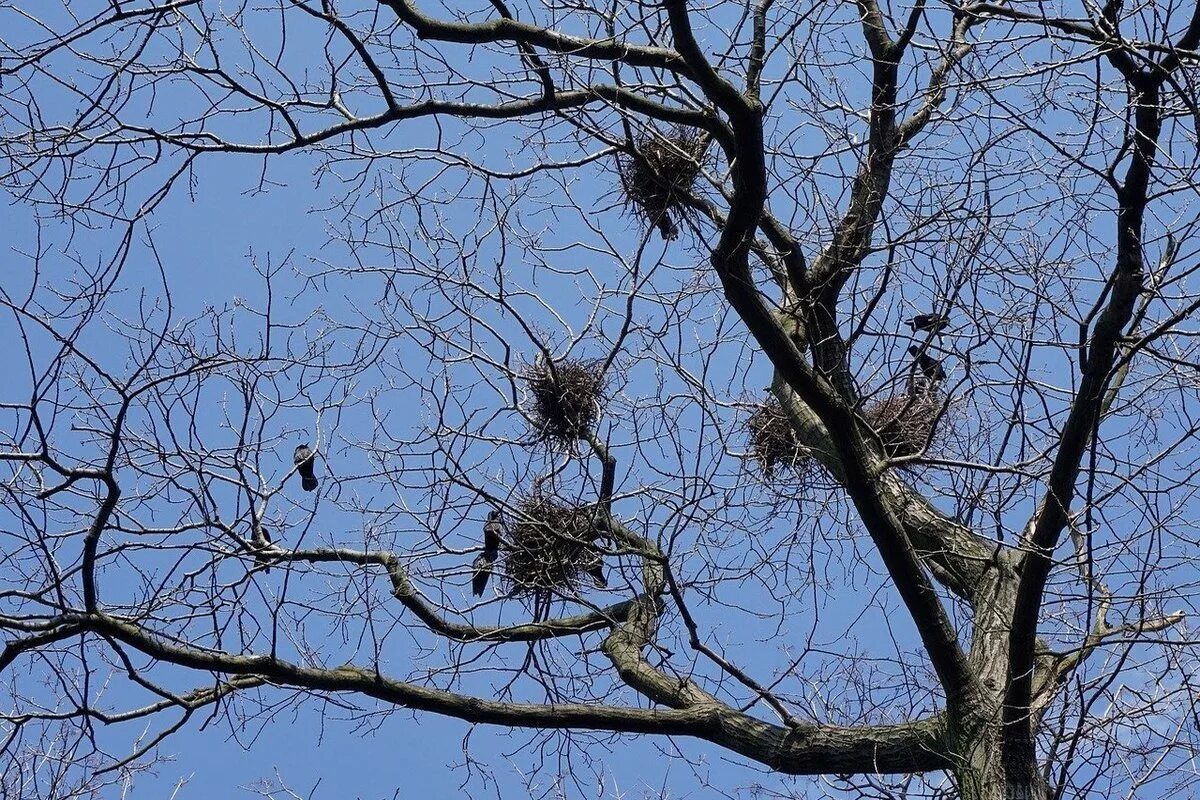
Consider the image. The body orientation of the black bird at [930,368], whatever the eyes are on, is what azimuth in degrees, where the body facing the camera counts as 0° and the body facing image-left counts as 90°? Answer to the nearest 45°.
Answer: approximately 90°

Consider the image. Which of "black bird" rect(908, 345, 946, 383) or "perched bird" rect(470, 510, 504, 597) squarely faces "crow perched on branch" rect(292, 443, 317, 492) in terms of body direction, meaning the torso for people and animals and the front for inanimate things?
the black bird

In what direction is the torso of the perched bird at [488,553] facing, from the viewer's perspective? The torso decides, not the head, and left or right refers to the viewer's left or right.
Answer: facing away from the viewer and to the right of the viewer

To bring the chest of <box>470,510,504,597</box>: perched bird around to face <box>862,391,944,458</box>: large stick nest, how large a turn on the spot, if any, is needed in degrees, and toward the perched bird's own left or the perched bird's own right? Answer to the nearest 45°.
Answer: approximately 45° to the perched bird's own right

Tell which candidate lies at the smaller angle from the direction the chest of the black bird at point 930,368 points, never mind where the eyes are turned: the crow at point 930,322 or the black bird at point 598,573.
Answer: the black bird

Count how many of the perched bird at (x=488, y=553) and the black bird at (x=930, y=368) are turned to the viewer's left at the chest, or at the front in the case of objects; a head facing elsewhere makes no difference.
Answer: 1

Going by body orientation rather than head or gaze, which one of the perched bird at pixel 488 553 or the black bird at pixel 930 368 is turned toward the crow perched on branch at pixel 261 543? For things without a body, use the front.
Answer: the black bird
